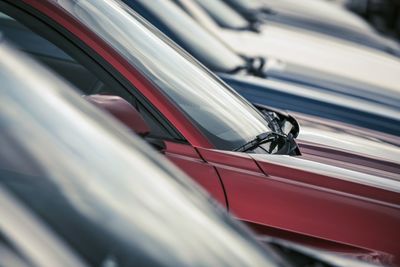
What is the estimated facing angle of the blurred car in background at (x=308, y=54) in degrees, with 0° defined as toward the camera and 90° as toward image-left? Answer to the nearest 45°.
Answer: approximately 315°

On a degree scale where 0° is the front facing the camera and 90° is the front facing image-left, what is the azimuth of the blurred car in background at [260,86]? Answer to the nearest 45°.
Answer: approximately 315°

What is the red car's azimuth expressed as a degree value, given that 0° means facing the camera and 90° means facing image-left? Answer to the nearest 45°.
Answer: approximately 315°

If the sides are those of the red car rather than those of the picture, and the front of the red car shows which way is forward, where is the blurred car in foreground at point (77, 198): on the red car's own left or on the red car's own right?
on the red car's own right

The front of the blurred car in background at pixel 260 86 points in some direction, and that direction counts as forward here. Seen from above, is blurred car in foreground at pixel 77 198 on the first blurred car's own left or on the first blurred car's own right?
on the first blurred car's own right

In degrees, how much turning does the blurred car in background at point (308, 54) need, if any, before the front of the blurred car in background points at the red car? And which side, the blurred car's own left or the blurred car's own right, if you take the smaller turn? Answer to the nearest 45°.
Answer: approximately 45° to the blurred car's own right
